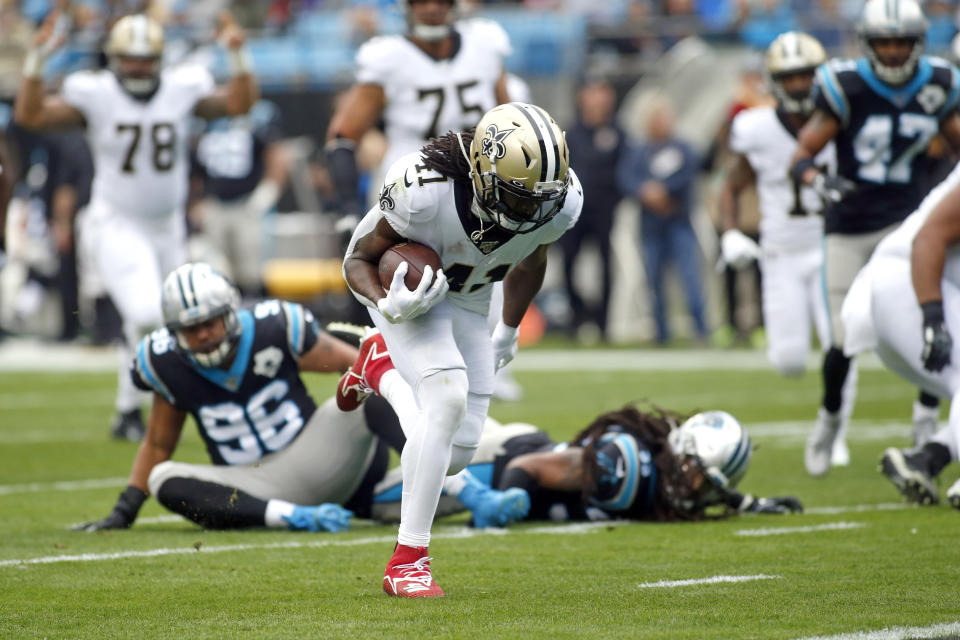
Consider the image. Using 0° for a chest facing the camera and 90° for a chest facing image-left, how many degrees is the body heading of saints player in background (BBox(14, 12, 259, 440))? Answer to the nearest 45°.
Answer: approximately 0°

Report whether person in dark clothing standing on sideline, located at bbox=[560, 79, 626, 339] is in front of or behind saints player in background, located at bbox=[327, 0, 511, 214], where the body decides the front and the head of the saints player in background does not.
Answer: behind

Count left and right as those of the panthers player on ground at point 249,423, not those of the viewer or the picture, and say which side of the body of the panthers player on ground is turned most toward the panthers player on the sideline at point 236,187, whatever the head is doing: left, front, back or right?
back

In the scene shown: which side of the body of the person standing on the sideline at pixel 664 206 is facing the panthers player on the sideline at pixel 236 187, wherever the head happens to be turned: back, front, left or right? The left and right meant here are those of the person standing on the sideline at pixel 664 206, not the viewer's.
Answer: right

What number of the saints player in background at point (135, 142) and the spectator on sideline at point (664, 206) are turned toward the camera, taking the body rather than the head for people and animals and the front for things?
2

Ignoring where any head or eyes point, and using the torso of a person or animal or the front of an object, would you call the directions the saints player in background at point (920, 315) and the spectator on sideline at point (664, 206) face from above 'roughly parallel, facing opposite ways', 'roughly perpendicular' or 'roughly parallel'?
roughly perpendicular

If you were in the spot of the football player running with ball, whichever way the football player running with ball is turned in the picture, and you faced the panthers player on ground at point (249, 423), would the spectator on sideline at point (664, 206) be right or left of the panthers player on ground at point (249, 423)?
right

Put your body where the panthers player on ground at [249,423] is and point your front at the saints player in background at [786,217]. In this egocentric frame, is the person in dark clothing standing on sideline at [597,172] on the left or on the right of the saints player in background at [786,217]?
left
